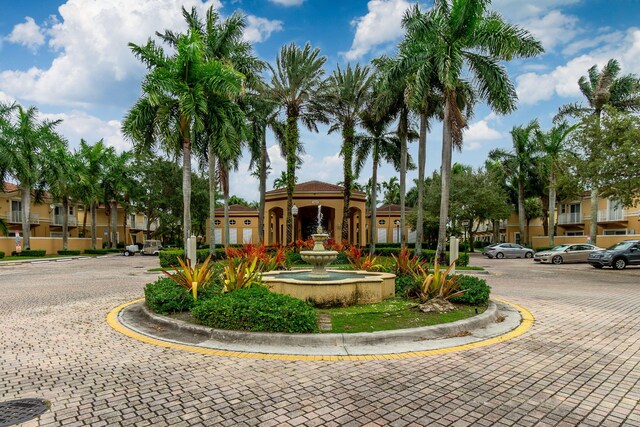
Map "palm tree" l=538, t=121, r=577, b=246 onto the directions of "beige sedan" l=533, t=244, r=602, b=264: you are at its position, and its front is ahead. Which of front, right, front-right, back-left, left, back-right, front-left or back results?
back-right

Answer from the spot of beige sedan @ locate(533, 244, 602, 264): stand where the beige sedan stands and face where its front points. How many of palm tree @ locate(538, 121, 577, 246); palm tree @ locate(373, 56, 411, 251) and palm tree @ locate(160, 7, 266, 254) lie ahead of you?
2

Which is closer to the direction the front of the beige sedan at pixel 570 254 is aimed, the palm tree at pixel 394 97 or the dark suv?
the palm tree

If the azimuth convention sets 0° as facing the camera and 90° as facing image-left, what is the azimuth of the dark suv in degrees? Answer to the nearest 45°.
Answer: approximately 45°

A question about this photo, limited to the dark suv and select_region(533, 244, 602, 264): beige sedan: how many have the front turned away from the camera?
0

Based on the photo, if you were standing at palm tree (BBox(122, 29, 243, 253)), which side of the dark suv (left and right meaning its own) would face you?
front

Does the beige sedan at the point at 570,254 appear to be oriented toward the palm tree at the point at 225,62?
yes

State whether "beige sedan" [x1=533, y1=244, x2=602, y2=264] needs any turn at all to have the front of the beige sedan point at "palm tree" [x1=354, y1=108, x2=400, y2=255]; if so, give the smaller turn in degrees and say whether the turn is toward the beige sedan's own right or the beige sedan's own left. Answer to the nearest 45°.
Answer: approximately 45° to the beige sedan's own right

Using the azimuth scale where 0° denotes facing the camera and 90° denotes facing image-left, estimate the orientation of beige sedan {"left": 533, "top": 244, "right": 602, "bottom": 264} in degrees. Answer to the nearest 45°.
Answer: approximately 45°

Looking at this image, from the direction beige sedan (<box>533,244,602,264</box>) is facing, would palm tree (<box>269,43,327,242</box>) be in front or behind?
in front

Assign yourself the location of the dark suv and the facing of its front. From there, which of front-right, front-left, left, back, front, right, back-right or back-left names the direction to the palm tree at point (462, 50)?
front

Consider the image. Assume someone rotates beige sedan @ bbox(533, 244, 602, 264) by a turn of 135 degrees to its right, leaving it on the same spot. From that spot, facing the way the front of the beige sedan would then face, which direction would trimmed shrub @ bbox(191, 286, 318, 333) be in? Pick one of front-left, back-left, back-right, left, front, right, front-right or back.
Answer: back

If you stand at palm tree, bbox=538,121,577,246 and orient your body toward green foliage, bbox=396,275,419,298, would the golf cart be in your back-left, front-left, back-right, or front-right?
front-right

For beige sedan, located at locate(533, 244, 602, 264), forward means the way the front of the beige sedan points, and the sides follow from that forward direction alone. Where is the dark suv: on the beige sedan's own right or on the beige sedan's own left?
on the beige sedan's own left

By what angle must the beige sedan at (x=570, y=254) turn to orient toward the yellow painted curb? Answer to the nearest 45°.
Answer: approximately 45° to its left

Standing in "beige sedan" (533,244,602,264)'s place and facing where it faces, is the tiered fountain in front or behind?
in front
